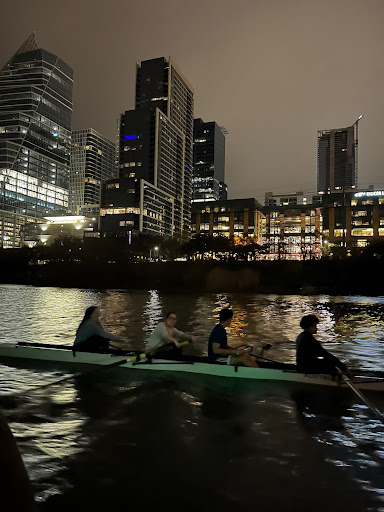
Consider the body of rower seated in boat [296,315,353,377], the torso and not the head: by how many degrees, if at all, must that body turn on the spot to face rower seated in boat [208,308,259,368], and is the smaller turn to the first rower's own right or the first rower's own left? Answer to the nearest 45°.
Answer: approximately 180°

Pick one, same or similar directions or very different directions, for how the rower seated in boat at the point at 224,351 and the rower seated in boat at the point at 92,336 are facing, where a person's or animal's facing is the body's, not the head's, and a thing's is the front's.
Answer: same or similar directions

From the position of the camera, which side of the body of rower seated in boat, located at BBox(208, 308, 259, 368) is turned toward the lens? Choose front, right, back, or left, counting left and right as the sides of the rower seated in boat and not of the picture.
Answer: right

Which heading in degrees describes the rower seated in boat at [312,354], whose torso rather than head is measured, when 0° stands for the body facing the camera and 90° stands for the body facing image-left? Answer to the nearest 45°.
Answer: approximately 270°

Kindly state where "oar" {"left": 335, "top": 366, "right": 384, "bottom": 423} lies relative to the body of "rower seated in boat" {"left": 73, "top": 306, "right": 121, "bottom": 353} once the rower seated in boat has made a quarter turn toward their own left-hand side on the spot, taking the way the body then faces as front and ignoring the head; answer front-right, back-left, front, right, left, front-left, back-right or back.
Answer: back-right

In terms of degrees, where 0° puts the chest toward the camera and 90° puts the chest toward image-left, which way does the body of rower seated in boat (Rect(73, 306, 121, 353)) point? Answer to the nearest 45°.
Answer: approximately 270°

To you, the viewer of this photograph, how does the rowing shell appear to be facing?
facing to the left of the viewer

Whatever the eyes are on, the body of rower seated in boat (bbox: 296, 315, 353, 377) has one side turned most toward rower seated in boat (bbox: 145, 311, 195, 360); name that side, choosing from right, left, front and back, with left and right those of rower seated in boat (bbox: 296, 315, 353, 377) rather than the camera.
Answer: back
